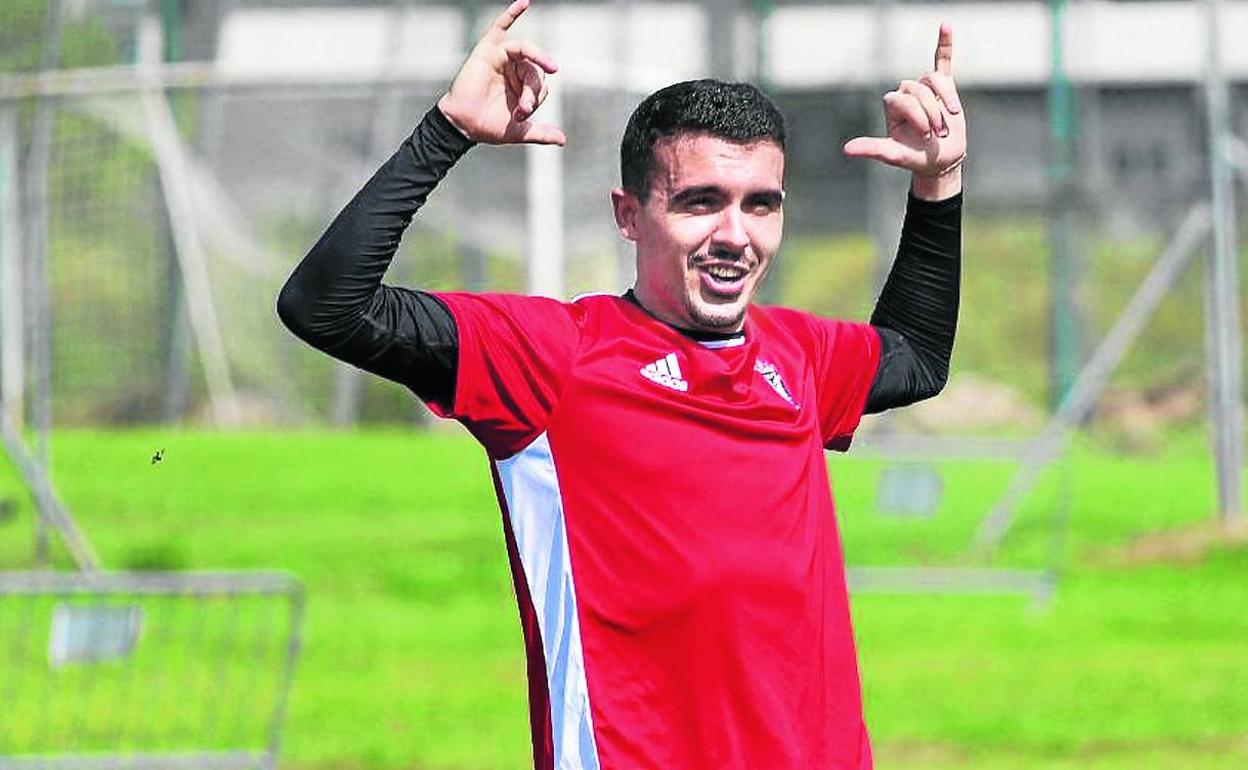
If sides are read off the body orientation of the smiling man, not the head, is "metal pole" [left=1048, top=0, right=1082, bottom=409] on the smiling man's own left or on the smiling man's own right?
on the smiling man's own left

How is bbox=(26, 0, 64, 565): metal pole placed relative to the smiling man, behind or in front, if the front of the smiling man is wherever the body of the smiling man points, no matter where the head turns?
behind

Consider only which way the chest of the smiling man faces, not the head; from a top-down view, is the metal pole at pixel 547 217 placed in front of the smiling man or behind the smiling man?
behind

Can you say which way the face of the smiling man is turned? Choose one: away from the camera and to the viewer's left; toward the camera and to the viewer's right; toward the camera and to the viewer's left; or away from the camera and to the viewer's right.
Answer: toward the camera and to the viewer's right

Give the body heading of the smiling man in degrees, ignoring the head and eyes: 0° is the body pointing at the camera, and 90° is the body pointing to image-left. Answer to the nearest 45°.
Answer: approximately 315°

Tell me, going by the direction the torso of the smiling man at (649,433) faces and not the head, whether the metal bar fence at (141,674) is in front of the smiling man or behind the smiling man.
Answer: behind

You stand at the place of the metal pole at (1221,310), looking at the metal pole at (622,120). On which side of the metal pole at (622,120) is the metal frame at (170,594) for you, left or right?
left
